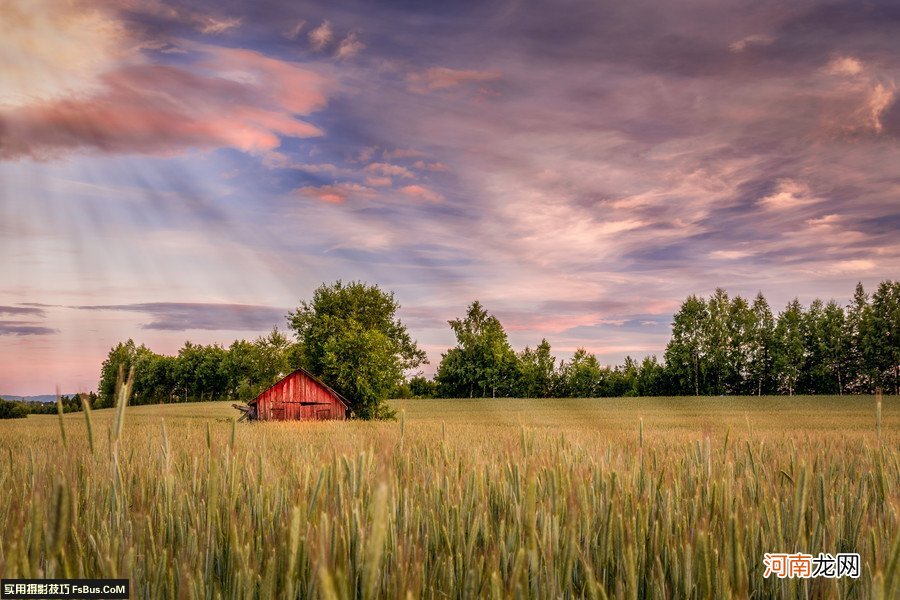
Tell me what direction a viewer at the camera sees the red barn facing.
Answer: facing the viewer
